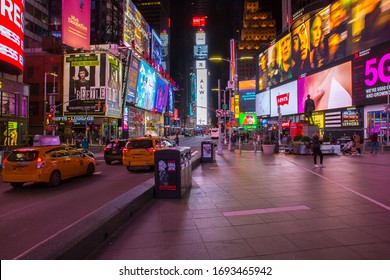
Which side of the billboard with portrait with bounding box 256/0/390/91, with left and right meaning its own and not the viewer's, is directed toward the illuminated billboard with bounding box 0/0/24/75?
front

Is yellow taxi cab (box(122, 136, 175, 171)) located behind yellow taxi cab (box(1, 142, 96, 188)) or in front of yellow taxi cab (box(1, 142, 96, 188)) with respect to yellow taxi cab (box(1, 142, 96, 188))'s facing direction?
in front

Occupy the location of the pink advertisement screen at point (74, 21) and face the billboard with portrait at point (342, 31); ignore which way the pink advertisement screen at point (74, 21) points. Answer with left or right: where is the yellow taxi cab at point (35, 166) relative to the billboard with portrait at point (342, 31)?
right

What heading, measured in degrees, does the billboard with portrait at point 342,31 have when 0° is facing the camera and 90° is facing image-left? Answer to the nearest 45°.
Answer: approximately 45°

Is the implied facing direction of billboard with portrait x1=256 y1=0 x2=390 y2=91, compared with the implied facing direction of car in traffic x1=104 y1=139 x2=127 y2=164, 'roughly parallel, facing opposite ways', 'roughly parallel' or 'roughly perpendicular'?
roughly perpendicular

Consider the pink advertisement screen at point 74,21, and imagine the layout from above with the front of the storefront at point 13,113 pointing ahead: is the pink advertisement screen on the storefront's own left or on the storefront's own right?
on the storefront's own left

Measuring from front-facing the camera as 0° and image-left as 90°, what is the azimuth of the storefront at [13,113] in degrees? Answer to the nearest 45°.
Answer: approximately 315°

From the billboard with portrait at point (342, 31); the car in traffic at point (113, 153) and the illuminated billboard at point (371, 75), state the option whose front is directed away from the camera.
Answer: the car in traffic

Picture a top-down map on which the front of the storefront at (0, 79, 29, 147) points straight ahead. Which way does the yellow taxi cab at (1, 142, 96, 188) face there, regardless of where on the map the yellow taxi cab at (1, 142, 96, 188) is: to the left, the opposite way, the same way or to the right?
to the left

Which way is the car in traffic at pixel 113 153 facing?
away from the camera

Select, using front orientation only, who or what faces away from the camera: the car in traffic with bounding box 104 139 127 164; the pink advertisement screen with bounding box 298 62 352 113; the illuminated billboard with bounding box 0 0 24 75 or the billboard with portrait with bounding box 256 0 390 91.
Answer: the car in traffic
